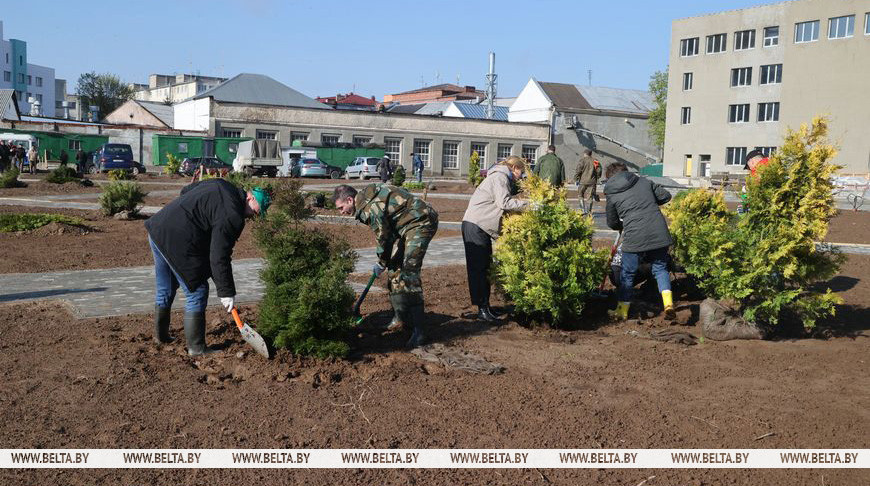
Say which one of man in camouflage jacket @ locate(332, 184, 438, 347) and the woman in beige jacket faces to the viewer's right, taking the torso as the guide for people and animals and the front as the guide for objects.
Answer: the woman in beige jacket

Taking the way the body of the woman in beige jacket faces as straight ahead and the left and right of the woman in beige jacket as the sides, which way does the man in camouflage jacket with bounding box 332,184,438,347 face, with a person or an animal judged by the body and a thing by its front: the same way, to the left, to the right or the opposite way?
the opposite way

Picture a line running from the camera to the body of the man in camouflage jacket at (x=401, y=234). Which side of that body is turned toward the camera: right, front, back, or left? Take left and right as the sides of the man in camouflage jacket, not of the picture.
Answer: left

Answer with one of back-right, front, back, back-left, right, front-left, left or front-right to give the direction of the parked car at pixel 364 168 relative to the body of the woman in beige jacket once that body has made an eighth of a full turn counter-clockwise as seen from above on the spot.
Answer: front-left

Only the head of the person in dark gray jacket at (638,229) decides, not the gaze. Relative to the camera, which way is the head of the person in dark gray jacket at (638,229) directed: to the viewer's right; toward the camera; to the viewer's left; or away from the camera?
away from the camera

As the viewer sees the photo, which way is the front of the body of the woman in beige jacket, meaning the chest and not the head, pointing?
to the viewer's right

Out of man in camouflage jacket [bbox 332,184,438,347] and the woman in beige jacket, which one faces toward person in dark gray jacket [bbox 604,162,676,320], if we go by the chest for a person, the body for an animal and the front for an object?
the woman in beige jacket
